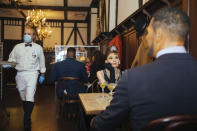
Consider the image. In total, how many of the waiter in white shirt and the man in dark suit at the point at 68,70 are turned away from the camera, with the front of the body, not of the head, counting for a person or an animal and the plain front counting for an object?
1

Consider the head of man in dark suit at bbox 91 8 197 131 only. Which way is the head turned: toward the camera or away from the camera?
away from the camera

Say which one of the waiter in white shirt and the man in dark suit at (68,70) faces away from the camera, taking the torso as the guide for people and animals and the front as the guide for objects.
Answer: the man in dark suit

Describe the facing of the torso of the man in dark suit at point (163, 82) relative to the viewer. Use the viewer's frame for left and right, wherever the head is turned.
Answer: facing away from the viewer and to the left of the viewer

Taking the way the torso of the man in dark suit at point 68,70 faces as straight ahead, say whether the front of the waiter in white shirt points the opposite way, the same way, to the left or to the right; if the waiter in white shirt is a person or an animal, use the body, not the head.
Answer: the opposite way

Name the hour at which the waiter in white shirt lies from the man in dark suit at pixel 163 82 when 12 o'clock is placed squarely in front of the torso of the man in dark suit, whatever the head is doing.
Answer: The waiter in white shirt is roughly at 12 o'clock from the man in dark suit.

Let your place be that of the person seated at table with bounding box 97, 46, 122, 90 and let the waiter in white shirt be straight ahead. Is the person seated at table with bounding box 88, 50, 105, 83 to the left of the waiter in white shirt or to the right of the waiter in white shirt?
right

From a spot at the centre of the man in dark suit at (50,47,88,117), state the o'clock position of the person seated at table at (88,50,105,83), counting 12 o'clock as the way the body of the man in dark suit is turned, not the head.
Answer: The person seated at table is roughly at 2 o'clock from the man in dark suit.

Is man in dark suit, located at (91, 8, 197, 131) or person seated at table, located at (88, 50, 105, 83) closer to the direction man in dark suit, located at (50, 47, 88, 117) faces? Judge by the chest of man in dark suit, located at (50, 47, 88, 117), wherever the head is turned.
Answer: the person seated at table

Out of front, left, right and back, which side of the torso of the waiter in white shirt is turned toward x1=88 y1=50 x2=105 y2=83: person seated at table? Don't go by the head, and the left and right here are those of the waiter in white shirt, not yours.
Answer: left

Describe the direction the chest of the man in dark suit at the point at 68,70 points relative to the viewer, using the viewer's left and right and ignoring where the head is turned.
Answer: facing away from the viewer

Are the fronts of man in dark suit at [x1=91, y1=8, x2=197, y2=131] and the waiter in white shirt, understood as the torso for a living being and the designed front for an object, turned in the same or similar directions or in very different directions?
very different directions

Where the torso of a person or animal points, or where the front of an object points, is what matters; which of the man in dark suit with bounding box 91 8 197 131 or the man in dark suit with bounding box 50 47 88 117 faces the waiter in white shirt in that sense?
the man in dark suit with bounding box 91 8 197 131

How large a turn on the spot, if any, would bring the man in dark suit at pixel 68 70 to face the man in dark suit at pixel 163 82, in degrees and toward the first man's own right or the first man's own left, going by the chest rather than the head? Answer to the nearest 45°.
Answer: approximately 180°
